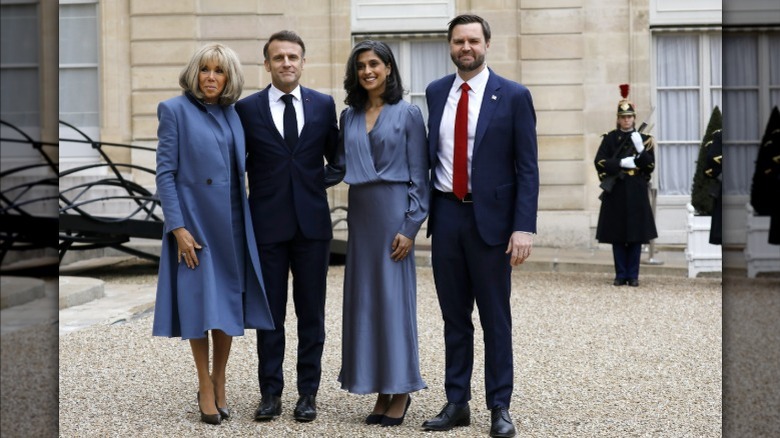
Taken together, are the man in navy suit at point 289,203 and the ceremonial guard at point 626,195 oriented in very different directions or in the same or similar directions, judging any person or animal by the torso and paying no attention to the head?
same or similar directions

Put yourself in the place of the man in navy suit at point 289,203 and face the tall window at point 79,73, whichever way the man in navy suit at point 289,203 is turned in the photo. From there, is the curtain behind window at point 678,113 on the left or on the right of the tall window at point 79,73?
right

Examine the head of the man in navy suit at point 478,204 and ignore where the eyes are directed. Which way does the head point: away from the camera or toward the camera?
toward the camera

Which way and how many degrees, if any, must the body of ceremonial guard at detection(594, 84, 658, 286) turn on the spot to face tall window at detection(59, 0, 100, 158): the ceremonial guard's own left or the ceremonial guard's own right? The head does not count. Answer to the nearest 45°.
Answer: approximately 90° to the ceremonial guard's own right

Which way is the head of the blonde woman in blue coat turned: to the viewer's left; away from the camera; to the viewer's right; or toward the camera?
toward the camera

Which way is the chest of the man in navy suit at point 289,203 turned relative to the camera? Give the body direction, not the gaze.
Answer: toward the camera

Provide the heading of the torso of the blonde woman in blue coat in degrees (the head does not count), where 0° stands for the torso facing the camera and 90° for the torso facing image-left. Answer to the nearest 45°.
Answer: approximately 315°

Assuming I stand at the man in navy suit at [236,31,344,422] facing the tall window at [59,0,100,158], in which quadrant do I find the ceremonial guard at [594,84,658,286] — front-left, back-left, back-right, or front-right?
front-right

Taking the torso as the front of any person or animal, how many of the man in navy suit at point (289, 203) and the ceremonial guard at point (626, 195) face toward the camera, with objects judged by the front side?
2

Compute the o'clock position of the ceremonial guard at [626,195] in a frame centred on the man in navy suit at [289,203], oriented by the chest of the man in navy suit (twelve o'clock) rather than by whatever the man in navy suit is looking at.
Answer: The ceremonial guard is roughly at 7 o'clock from the man in navy suit.

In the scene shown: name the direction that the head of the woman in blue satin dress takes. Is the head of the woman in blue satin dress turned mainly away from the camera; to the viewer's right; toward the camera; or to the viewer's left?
toward the camera
